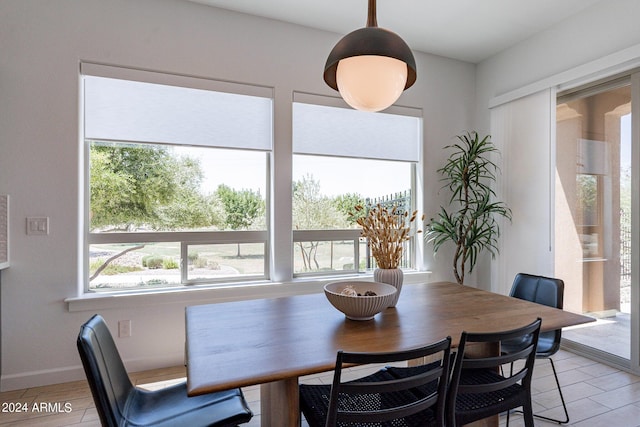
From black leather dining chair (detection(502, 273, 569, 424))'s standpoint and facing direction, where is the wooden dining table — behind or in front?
in front

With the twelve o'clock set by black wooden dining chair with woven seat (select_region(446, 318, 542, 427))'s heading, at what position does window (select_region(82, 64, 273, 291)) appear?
The window is roughly at 11 o'clock from the black wooden dining chair with woven seat.

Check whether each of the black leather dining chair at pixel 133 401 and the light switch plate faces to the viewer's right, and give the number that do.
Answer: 1

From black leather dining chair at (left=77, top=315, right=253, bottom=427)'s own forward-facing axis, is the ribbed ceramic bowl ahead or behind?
ahead

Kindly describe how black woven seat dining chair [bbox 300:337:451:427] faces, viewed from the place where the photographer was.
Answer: facing away from the viewer and to the left of the viewer

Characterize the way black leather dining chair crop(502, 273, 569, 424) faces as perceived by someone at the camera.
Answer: facing the viewer and to the left of the viewer

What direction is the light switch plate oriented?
toward the camera

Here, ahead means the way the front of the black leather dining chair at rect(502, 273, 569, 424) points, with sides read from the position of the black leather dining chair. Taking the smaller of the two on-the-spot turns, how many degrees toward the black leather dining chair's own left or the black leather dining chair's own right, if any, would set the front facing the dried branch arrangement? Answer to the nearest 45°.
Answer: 0° — it already faces it

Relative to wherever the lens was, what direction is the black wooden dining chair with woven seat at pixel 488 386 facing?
facing away from the viewer and to the left of the viewer

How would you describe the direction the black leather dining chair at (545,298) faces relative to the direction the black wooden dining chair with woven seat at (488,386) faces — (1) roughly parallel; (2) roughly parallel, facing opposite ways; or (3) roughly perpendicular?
roughly perpendicular

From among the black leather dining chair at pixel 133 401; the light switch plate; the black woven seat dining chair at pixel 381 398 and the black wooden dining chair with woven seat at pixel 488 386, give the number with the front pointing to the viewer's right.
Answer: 1

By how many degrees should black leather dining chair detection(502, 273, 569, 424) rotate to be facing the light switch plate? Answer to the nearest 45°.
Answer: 0° — it already faces it

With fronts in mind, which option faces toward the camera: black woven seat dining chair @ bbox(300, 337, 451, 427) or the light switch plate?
the light switch plate

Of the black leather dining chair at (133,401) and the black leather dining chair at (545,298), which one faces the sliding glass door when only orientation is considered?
the black leather dining chair at (133,401)

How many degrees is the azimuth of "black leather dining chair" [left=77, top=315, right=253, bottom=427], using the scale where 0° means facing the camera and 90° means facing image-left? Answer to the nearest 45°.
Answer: approximately 270°

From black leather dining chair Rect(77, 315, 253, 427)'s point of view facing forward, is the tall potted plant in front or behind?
in front
